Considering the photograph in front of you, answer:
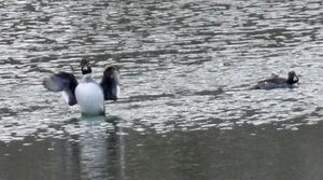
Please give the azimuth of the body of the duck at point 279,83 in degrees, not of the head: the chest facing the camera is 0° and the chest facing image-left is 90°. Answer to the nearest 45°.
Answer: approximately 270°

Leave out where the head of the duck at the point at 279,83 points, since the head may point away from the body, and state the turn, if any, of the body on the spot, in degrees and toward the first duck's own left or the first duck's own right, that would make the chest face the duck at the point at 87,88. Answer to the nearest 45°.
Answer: approximately 135° to the first duck's own right

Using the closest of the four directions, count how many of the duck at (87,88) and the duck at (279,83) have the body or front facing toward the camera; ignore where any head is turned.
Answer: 1

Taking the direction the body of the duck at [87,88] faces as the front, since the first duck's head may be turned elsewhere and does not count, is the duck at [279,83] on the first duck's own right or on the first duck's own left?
on the first duck's own left

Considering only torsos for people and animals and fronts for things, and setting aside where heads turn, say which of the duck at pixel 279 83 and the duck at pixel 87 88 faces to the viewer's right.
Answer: the duck at pixel 279 83

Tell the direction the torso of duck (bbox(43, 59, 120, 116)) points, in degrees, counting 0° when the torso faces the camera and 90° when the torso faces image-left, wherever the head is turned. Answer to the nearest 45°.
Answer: approximately 0°

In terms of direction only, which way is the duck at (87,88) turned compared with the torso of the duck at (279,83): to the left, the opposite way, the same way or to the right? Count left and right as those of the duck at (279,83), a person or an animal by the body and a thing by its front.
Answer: to the right
